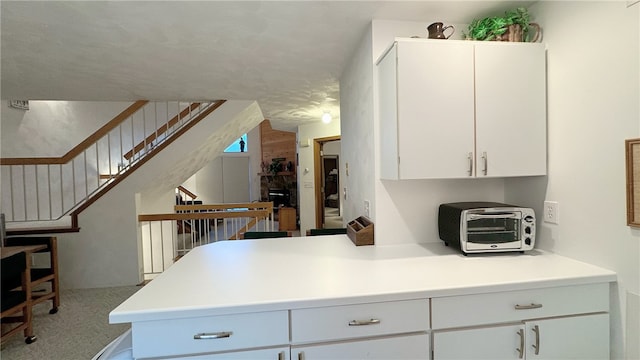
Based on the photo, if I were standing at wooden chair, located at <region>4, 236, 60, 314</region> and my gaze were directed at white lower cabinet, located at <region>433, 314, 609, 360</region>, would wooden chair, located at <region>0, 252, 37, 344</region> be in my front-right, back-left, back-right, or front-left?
front-right

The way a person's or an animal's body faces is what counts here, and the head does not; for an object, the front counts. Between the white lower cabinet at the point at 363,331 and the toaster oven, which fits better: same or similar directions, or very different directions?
same or similar directions

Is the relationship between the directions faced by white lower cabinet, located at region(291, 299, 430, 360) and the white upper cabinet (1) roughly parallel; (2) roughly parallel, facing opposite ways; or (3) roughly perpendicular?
roughly parallel

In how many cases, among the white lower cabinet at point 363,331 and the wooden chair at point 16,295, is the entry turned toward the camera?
1

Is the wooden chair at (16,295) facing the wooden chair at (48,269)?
no

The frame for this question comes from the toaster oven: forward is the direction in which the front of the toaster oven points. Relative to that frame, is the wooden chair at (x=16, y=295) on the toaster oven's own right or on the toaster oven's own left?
on the toaster oven's own right

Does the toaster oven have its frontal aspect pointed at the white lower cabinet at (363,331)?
no

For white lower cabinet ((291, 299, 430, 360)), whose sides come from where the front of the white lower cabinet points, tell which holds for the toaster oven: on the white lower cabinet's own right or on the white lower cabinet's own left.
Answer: on the white lower cabinet's own left

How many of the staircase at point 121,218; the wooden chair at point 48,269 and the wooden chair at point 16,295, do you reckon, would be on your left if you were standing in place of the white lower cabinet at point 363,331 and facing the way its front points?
0

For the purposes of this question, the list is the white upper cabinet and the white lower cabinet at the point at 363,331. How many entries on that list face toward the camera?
2

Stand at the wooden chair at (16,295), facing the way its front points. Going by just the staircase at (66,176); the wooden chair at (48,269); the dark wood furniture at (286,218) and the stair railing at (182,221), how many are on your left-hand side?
0

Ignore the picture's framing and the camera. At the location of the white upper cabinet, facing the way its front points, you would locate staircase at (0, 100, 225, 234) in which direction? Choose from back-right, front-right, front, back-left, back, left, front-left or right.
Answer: right

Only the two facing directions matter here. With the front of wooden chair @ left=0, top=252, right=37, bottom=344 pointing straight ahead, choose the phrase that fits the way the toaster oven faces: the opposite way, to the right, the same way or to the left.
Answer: to the left

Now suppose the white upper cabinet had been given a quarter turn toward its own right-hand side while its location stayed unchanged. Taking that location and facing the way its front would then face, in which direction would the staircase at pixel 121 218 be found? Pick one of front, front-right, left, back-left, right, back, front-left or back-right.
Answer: front

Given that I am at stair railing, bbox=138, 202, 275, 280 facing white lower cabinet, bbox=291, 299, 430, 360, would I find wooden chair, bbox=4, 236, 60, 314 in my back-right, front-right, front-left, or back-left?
front-right

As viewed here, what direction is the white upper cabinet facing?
toward the camera

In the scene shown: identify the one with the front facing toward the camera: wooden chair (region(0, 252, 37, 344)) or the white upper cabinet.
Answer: the white upper cabinet

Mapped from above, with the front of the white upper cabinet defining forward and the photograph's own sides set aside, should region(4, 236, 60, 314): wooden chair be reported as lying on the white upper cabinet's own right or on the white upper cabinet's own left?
on the white upper cabinet's own right
